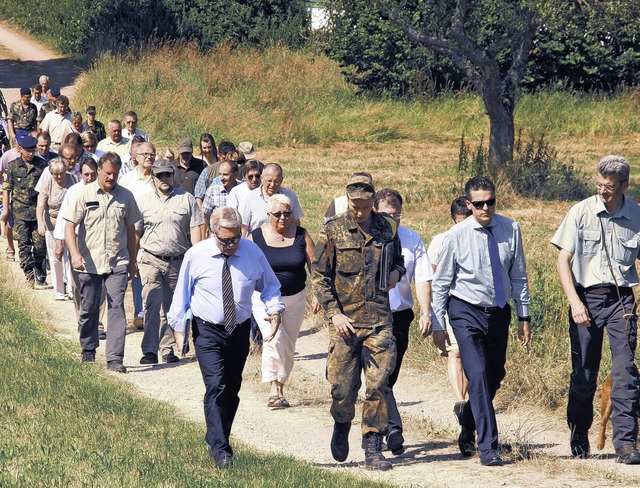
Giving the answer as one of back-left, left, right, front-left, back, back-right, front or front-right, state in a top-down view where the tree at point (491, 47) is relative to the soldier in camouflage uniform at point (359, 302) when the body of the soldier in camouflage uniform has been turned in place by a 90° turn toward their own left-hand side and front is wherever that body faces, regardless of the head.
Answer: left

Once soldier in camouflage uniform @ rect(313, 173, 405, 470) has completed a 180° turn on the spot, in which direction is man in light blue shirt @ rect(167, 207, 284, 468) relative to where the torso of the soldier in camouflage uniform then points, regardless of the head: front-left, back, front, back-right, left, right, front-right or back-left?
left

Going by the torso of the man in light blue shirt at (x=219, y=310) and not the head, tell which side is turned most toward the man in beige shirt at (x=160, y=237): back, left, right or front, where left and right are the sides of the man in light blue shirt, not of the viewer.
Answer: back

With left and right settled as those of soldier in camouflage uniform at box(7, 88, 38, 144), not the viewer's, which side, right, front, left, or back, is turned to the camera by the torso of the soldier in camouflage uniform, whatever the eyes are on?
front

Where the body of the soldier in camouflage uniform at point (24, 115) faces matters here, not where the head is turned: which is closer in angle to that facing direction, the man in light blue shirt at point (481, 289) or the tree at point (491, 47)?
the man in light blue shirt

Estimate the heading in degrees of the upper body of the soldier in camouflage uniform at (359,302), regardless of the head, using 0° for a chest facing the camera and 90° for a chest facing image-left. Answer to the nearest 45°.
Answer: approximately 0°

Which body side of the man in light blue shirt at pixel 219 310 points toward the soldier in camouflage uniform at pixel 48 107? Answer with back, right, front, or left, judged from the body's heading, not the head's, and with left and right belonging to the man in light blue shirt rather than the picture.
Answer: back

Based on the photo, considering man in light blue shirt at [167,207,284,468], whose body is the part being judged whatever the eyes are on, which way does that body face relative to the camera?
toward the camera

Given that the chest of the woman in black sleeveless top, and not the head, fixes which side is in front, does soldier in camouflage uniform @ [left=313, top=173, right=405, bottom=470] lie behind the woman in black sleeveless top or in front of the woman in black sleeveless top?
in front

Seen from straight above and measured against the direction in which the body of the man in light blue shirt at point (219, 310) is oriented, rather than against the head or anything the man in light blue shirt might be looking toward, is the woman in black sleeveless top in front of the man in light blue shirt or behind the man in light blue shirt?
behind

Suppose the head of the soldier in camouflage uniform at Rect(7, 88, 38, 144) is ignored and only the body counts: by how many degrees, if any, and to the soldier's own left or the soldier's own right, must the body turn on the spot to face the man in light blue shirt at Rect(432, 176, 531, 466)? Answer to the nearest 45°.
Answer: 0° — they already face them

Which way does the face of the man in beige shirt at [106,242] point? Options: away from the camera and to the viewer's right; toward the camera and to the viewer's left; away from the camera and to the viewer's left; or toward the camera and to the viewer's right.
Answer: toward the camera and to the viewer's right

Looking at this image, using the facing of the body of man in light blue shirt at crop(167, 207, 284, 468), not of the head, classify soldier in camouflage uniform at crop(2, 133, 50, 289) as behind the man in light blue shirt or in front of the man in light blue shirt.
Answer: behind

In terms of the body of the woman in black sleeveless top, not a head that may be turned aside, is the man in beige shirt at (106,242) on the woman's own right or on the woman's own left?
on the woman's own right

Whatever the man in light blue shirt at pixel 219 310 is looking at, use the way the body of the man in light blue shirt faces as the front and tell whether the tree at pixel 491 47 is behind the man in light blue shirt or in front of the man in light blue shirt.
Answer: behind

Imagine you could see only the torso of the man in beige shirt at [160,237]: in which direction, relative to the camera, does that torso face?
toward the camera

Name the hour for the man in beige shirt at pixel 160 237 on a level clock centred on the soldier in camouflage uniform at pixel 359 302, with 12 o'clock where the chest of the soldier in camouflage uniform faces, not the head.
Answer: The man in beige shirt is roughly at 5 o'clock from the soldier in camouflage uniform.
